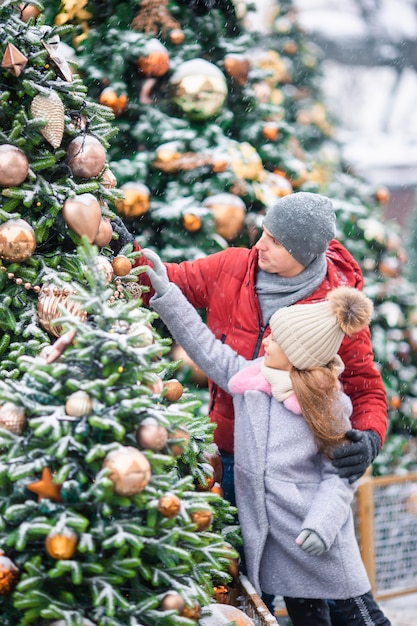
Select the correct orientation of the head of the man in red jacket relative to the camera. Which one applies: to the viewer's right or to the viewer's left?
to the viewer's left

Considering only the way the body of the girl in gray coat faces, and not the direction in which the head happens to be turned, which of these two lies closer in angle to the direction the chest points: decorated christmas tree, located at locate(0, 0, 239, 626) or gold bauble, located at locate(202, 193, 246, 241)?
the decorated christmas tree

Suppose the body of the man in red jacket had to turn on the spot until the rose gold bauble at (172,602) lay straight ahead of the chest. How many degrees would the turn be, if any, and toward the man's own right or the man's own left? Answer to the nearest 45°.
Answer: approximately 45° to the man's own left

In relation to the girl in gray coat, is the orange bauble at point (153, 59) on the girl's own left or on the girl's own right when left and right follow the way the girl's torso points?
on the girl's own right

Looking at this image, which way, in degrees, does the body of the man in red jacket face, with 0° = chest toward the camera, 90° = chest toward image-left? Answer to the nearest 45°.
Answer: approximately 45°
